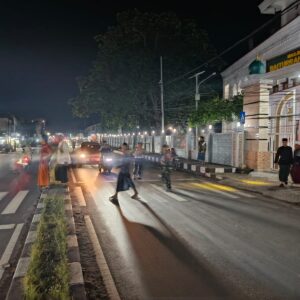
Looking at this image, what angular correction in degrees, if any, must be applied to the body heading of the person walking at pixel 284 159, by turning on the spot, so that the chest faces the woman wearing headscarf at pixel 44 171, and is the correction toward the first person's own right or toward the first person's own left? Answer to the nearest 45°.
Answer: approximately 45° to the first person's own right

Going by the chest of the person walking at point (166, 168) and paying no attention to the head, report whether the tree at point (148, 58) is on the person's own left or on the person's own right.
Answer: on the person's own right

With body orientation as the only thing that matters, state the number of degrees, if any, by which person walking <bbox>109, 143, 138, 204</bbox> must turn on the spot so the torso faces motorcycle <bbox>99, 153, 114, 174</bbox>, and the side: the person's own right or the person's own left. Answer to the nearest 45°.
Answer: approximately 90° to the person's own right

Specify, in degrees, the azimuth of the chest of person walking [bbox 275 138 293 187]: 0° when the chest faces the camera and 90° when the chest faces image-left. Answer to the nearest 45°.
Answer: approximately 0°

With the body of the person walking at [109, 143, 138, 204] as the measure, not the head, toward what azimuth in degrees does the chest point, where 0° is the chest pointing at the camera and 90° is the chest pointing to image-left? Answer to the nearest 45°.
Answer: approximately 90°
